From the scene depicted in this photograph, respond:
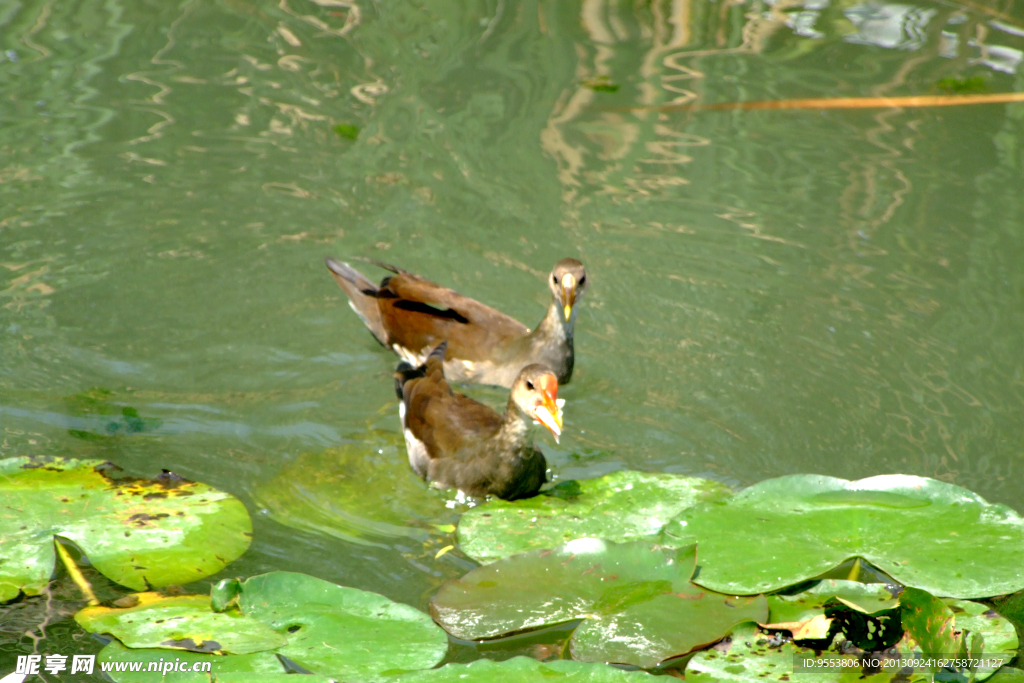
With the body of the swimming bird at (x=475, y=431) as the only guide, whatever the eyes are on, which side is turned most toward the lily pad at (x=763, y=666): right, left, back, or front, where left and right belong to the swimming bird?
front

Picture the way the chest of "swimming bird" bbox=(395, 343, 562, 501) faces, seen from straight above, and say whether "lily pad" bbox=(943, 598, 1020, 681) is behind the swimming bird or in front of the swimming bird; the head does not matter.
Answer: in front

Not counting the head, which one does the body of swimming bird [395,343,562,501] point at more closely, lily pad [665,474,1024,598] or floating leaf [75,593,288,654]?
the lily pad

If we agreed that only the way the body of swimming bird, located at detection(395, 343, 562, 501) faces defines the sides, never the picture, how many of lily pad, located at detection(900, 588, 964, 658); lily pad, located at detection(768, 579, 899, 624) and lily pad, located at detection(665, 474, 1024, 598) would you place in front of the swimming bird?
3

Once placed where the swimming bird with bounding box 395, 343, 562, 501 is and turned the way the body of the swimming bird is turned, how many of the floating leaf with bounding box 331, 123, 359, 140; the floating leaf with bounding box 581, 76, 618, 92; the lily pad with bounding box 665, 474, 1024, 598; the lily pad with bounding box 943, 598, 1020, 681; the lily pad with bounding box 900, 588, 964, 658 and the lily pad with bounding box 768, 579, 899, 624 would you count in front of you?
4

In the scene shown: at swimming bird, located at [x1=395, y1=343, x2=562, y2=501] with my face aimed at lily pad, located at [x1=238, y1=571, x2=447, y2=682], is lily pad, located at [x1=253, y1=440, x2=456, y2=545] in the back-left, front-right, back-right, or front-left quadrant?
front-right

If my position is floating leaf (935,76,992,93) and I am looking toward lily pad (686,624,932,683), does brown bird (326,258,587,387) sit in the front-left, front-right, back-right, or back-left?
front-right

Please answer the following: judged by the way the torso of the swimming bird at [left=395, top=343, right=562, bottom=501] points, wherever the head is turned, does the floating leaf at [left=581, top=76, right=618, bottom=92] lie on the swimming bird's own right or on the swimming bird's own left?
on the swimming bird's own left

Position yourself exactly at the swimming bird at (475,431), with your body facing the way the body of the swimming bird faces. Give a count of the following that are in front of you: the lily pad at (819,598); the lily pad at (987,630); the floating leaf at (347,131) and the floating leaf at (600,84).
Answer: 2

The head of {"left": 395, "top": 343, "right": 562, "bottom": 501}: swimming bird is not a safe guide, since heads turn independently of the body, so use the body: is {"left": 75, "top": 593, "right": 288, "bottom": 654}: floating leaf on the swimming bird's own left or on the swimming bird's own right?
on the swimming bird's own right

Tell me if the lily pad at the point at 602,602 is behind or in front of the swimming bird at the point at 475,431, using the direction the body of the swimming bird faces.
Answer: in front

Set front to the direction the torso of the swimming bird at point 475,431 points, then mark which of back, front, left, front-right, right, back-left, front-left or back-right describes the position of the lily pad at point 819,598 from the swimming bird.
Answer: front

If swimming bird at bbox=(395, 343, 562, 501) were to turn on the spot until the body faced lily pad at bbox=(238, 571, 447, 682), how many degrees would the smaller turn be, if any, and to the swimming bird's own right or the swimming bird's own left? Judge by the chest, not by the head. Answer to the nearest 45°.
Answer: approximately 45° to the swimming bird's own right

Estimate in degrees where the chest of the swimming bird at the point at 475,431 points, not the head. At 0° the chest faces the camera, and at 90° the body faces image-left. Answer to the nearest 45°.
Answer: approximately 315°

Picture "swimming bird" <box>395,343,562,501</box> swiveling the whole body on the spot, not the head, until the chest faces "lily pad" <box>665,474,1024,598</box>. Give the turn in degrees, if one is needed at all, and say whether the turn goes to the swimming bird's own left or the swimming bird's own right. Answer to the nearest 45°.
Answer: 0° — it already faces it

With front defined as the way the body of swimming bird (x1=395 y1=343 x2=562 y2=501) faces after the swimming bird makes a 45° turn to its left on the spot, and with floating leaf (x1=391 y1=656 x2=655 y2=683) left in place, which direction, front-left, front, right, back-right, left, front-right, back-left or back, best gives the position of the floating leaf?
right
